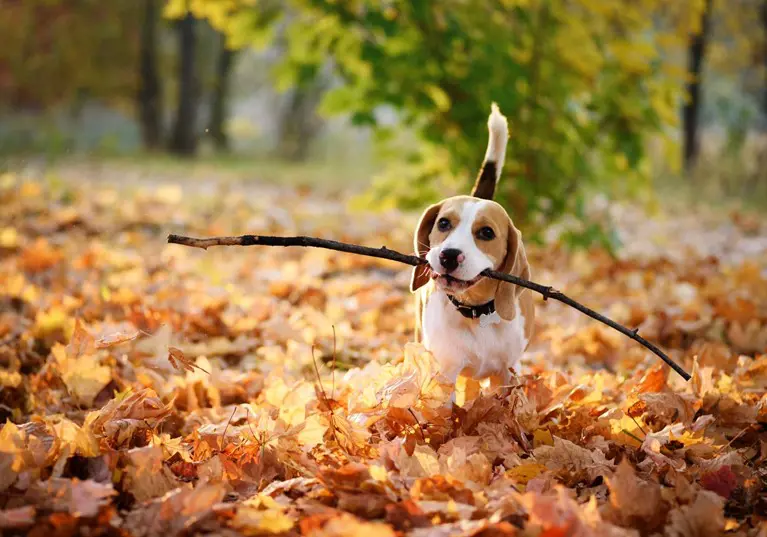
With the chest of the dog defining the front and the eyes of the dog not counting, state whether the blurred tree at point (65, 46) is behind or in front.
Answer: behind

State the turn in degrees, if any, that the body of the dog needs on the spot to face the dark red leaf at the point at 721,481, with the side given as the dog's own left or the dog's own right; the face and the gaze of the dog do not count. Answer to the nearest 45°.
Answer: approximately 45° to the dog's own left

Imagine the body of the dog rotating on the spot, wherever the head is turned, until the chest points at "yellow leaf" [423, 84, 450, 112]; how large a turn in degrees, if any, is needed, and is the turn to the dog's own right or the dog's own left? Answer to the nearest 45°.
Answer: approximately 180°

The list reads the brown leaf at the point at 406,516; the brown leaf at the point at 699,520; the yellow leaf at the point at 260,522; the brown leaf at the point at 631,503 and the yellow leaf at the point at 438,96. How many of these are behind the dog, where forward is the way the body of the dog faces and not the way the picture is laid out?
1

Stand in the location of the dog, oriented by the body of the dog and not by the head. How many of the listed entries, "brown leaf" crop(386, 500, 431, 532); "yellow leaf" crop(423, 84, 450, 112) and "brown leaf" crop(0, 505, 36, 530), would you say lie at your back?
1

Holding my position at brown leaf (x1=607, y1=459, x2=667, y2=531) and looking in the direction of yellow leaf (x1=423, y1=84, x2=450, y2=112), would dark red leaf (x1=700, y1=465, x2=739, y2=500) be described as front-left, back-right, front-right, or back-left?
front-right

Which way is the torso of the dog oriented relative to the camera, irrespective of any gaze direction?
toward the camera

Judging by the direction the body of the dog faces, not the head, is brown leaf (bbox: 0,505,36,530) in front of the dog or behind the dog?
in front
